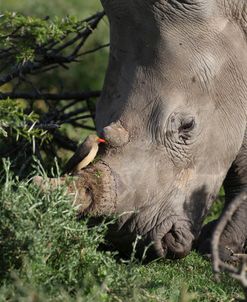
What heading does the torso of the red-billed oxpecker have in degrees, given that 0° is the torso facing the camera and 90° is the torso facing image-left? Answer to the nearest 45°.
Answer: approximately 270°

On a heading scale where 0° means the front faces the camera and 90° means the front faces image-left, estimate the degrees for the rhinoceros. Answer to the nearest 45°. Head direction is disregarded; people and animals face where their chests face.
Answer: approximately 45°
